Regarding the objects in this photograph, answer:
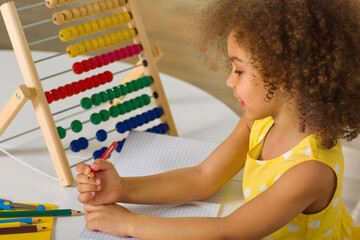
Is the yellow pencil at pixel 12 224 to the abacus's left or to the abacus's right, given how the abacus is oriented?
on its right

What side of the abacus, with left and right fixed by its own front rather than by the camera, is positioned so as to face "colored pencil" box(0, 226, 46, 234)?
right

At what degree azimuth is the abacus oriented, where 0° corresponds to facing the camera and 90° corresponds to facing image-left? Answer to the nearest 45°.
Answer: approximately 315°

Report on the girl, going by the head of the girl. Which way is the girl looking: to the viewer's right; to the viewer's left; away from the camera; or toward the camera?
to the viewer's left
